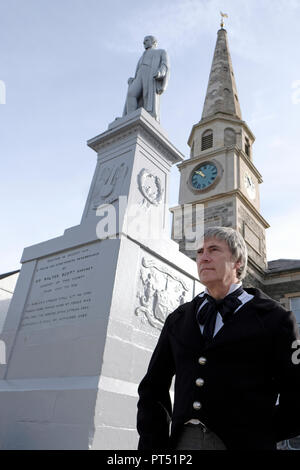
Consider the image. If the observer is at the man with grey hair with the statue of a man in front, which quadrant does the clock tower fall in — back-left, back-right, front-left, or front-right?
front-right

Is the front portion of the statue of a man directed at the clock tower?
no
